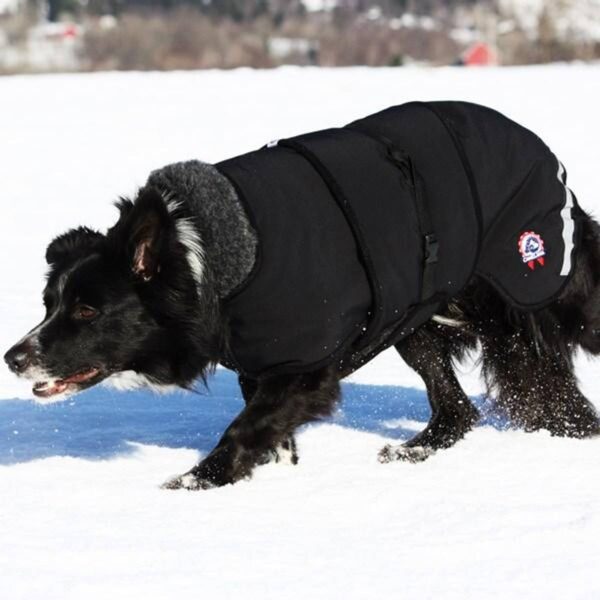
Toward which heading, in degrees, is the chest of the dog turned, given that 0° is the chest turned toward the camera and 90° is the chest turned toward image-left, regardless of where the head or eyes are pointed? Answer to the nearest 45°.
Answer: approximately 90°
